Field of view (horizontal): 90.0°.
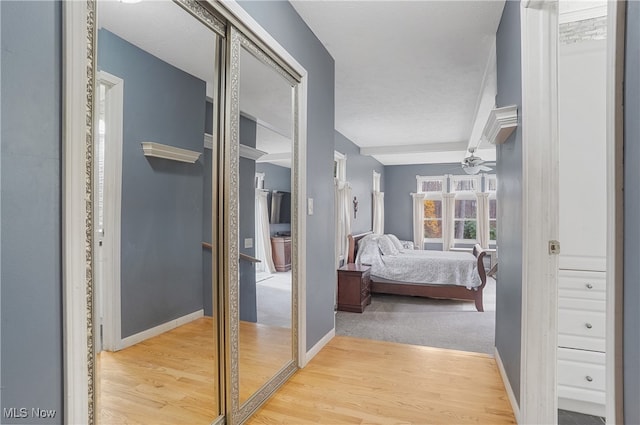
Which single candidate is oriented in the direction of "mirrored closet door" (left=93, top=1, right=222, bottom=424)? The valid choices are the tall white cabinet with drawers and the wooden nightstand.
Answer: the tall white cabinet with drawers

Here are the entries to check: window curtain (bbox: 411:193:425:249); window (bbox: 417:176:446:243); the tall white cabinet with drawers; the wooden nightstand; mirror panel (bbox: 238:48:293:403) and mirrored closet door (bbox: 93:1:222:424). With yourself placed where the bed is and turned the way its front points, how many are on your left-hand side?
2

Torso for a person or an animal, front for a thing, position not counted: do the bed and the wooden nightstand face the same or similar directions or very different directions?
same or similar directions

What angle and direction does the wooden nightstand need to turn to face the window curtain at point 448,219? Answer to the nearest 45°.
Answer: approximately 45° to its left

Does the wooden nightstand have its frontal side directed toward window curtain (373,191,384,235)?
no

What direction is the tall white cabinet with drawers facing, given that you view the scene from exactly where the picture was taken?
facing the viewer and to the left of the viewer

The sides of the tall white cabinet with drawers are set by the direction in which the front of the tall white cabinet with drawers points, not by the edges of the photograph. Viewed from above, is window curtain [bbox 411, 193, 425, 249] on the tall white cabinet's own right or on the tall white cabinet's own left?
on the tall white cabinet's own right

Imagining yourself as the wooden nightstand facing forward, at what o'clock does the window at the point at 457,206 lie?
The window is roughly at 10 o'clock from the wooden nightstand.

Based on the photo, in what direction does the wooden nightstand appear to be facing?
to the viewer's right

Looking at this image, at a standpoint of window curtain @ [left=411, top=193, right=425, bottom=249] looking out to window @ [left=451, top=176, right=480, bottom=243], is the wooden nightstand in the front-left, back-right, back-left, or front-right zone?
back-right

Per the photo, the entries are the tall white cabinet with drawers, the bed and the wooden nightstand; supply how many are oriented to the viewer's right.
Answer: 2

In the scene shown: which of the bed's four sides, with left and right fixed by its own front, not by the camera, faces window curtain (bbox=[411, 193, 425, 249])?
left

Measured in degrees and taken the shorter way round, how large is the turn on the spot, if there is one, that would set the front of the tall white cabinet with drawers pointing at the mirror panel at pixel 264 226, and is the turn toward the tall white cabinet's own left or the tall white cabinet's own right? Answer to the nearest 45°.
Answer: approximately 90° to the white dresser's own right

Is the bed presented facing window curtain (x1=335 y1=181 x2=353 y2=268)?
no

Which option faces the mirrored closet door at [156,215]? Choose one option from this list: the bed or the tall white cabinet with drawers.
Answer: the tall white cabinet with drawers

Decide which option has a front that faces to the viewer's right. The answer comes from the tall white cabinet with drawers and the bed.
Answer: the bed

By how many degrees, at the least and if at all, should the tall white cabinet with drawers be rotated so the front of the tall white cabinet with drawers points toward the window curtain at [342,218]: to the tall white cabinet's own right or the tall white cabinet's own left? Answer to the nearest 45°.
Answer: approximately 90° to the tall white cabinet's own right

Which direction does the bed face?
to the viewer's right
